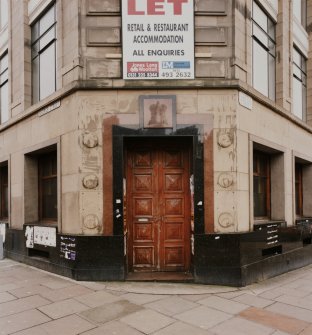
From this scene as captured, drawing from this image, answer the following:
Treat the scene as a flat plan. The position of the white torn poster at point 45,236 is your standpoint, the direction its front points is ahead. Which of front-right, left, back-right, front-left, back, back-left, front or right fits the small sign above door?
left

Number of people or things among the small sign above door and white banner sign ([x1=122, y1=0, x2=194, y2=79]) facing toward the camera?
2

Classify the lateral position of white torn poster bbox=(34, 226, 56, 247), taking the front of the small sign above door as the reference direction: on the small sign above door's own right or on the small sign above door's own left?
on the small sign above door's own right

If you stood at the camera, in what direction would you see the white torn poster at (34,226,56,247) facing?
facing the viewer and to the left of the viewer

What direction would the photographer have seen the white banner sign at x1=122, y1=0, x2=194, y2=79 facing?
facing the viewer

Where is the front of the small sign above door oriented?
toward the camera

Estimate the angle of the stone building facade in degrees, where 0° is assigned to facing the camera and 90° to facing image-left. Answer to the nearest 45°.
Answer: approximately 0°
